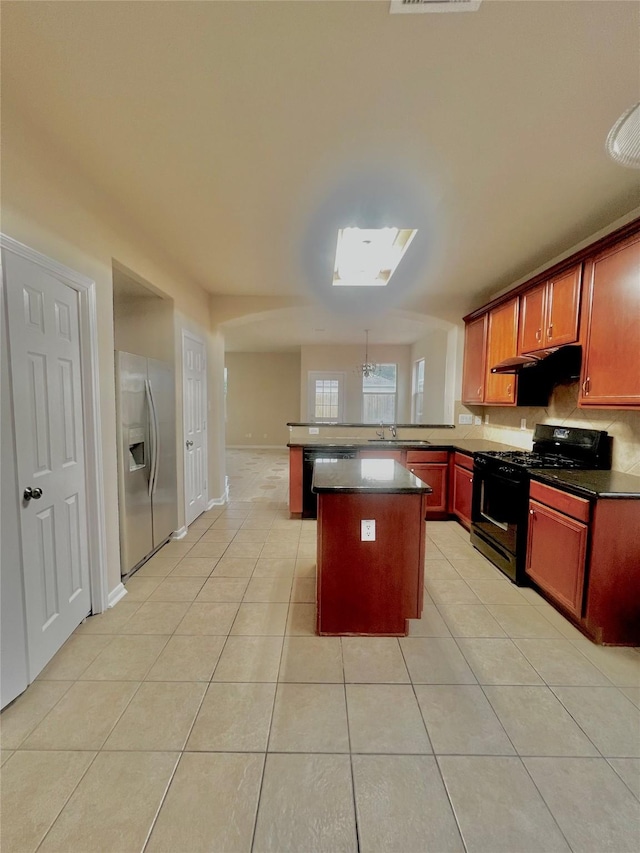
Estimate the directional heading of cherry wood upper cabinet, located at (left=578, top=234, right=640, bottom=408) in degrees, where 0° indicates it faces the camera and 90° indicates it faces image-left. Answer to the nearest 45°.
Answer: approximately 45°

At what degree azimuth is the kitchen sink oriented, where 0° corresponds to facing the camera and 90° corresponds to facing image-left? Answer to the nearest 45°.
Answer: approximately 0°

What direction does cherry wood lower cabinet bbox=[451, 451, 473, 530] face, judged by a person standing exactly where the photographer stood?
facing the viewer and to the left of the viewer

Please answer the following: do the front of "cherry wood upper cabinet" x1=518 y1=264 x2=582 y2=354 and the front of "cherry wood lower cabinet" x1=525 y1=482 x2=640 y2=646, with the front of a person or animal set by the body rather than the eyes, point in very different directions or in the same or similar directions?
same or similar directions

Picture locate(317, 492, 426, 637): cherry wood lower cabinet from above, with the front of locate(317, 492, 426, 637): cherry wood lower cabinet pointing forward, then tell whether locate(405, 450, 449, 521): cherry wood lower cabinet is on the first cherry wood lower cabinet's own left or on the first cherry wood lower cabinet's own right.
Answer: on the first cherry wood lower cabinet's own left

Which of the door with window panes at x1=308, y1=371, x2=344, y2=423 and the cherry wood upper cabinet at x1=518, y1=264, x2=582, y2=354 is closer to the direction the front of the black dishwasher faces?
the cherry wood upper cabinet

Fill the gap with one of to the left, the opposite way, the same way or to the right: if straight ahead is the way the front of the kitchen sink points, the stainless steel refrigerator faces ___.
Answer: to the left

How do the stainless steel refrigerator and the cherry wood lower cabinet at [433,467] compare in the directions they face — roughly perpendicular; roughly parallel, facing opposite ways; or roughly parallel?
roughly perpendicular

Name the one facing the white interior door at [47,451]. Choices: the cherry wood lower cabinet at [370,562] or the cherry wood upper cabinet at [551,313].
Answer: the cherry wood upper cabinet

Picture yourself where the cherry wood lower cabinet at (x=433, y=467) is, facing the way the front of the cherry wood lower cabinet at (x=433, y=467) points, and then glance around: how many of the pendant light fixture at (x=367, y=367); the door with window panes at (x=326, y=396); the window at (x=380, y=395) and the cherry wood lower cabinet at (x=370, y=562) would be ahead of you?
1

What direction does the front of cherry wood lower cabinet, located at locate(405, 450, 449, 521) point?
toward the camera

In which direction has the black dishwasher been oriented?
toward the camera

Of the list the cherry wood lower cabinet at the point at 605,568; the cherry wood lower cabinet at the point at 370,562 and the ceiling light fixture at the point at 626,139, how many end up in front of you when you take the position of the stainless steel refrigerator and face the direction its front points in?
3

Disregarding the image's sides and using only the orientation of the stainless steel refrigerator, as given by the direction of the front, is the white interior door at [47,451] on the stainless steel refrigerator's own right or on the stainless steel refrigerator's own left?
on the stainless steel refrigerator's own right

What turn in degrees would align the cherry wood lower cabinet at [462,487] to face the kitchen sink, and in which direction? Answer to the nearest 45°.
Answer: approximately 45° to its right

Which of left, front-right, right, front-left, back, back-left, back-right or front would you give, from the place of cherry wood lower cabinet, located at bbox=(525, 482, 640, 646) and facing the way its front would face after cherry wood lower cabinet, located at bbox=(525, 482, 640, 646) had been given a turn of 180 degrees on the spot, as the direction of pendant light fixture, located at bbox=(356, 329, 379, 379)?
left

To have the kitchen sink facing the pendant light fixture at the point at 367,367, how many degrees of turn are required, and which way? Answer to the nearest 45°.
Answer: approximately 180°
